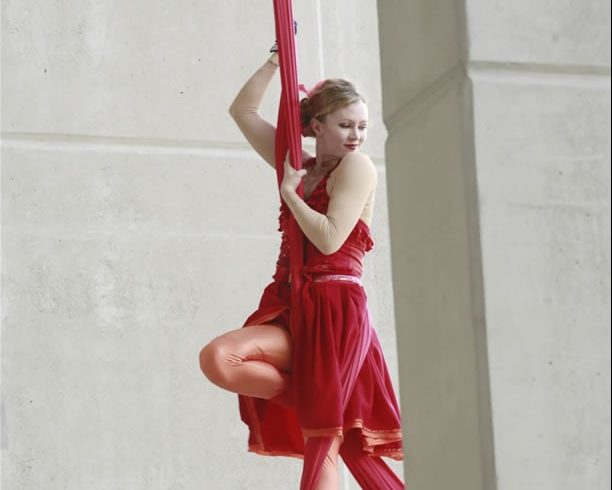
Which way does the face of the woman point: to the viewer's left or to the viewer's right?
to the viewer's right
